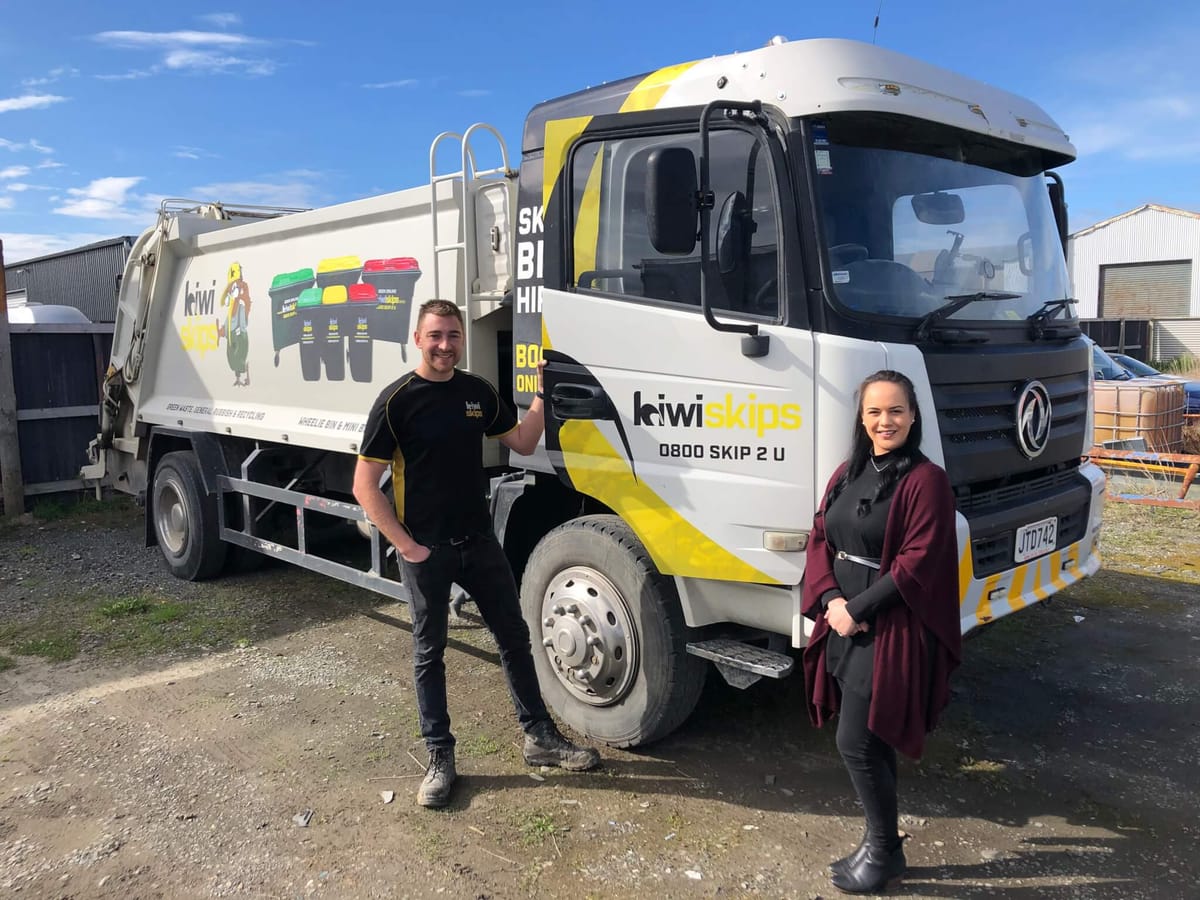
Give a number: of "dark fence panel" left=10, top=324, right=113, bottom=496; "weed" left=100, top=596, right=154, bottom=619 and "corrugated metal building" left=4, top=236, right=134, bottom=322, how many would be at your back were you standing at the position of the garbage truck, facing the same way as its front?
3

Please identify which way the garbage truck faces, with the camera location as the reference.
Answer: facing the viewer and to the right of the viewer

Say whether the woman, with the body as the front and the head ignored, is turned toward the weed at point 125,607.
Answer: no

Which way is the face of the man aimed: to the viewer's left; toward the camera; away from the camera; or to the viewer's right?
toward the camera

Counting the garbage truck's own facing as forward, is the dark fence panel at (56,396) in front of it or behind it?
behind

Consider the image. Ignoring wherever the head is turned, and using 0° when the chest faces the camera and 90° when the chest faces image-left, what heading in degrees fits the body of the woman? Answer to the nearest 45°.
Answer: approximately 45°

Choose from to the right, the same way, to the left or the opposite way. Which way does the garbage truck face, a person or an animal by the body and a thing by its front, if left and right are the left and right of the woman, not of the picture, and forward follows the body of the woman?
to the left

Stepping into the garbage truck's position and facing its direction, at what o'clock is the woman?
The woman is roughly at 1 o'clock from the garbage truck.

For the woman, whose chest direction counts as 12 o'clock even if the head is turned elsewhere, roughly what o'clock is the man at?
The man is roughly at 2 o'clock from the woman.

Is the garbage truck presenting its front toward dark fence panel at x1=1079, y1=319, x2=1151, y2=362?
no

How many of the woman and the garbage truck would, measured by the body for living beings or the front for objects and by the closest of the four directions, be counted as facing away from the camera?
0

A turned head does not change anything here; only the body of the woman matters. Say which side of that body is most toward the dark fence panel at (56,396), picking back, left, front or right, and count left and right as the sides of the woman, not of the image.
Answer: right

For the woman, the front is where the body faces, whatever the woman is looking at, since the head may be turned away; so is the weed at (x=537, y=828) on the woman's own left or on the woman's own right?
on the woman's own right

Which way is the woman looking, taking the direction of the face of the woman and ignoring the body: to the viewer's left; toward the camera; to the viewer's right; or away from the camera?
toward the camera

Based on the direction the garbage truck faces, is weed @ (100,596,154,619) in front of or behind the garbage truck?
behind

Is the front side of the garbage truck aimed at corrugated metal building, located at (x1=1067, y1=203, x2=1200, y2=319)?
no
